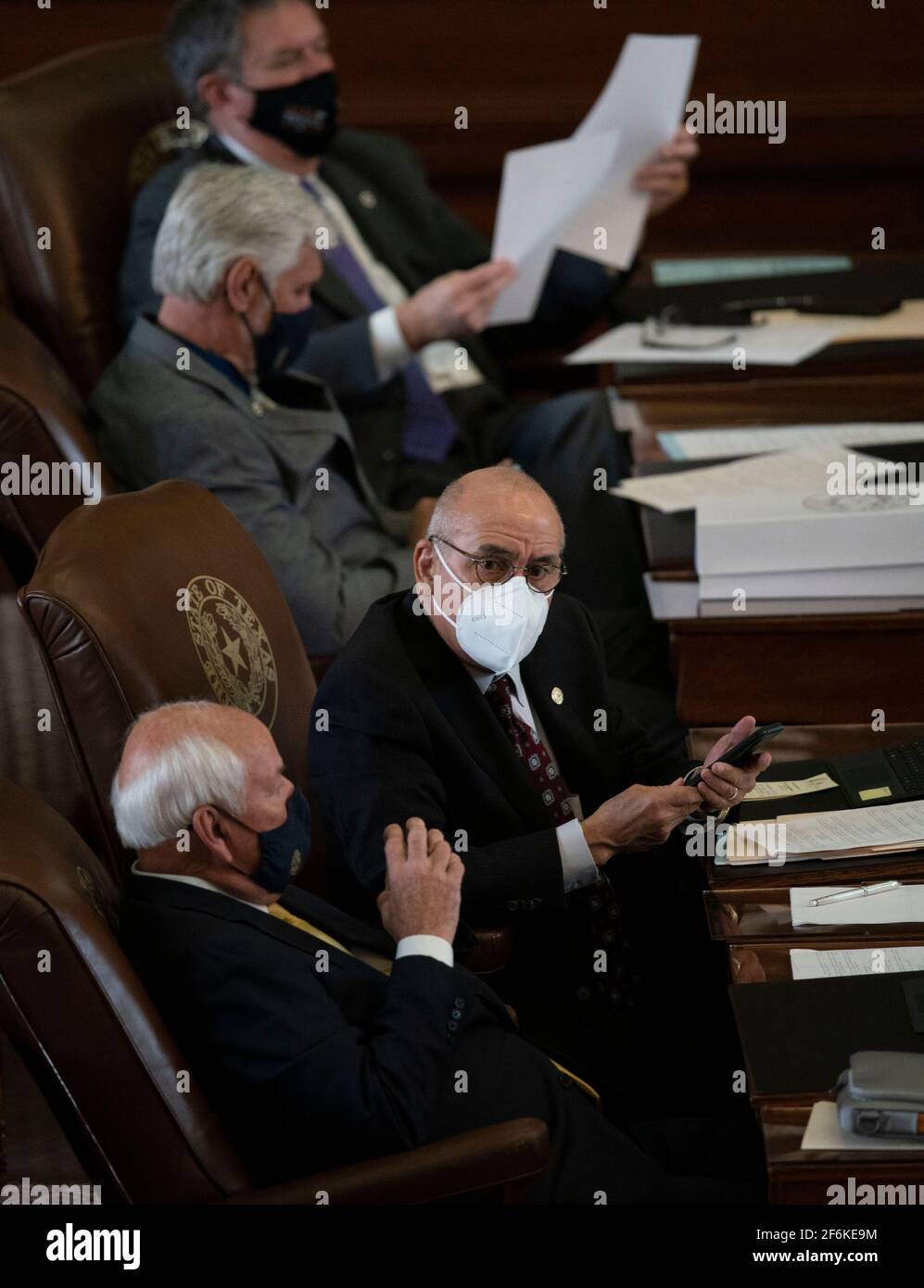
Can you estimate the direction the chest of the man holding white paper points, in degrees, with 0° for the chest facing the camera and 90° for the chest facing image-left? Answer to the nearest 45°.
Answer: approximately 315°

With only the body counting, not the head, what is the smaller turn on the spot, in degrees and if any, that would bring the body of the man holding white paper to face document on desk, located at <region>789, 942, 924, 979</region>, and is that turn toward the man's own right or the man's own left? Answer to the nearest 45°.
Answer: approximately 45° to the man's own right

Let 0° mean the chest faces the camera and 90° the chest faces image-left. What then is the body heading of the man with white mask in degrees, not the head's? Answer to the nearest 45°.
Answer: approximately 315°

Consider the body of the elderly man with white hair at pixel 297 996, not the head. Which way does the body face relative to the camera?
to the viewer's right

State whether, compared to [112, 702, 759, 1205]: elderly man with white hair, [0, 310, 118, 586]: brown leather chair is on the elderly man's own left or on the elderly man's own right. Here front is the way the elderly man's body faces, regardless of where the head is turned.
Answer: on the elderly man's own left

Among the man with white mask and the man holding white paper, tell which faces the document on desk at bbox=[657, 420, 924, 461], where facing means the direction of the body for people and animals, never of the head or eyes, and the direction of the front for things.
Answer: the man holding white paper

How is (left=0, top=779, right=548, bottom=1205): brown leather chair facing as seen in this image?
to the viewer's right
